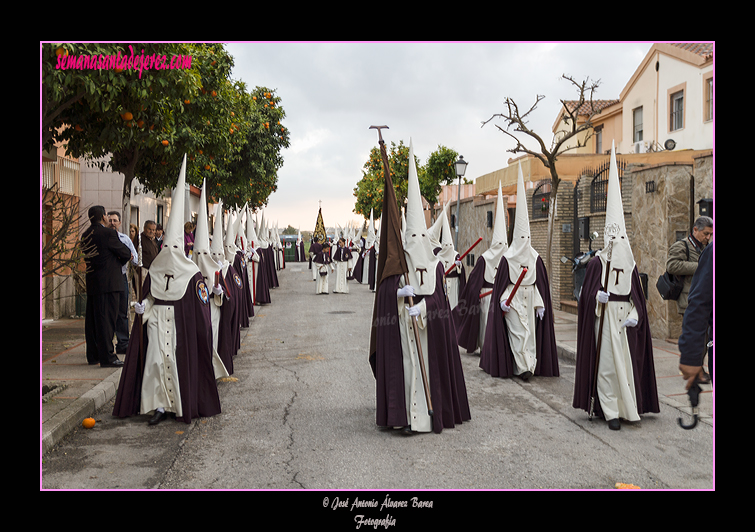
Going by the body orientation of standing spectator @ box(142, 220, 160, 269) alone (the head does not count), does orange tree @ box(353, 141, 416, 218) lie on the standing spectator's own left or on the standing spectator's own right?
on the standing spectator's own left

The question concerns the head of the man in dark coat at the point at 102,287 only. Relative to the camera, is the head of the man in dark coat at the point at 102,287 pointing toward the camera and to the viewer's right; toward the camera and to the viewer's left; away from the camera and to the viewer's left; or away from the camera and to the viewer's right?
away from the camera and to the viewer's right

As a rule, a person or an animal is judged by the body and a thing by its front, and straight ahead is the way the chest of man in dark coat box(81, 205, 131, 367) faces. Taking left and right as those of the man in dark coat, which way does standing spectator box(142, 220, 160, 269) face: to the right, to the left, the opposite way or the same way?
to the right

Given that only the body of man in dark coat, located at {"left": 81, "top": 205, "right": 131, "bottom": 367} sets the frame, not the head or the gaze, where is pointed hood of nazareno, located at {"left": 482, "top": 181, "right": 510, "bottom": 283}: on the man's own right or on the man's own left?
on the man's own right

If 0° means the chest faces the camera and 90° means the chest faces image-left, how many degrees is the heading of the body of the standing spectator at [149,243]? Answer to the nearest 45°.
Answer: approximately 315°

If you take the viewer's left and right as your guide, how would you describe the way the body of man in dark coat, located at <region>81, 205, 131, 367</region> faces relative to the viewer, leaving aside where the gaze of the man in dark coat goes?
facing away from the viewer and to the right of the viewer

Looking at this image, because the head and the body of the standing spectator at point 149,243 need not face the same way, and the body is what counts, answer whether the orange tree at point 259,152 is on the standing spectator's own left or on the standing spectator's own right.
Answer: on the standing spectator's own left

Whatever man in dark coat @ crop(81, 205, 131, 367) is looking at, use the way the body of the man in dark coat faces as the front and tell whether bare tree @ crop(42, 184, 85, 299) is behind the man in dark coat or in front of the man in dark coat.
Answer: behind

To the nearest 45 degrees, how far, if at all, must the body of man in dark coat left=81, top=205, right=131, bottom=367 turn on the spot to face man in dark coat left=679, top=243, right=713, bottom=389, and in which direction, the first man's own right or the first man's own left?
approximately 90° to the first man's own right

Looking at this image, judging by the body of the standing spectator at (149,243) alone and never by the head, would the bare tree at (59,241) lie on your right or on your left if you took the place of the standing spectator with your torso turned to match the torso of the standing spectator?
on your right
